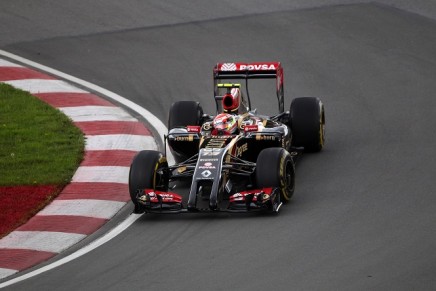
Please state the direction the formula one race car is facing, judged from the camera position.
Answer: facing the viewer
